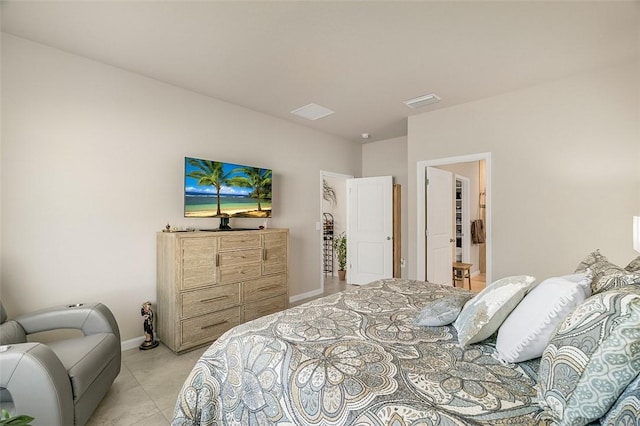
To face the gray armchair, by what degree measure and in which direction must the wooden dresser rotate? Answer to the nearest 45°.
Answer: approximately 90° to its right

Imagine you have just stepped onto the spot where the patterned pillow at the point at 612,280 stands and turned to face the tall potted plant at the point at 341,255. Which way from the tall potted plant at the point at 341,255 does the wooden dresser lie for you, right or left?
left

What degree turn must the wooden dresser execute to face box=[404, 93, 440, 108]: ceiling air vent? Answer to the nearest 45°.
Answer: approximately 45° to its left

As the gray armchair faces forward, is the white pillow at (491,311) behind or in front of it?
in front

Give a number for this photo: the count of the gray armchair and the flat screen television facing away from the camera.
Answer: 0

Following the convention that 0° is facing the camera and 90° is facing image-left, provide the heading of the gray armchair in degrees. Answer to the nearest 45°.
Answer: approximately 315°

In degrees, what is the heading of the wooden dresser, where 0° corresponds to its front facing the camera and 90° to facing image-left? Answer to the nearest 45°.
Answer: approximately 315°

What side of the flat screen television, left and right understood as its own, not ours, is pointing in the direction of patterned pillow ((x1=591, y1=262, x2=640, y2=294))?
front
